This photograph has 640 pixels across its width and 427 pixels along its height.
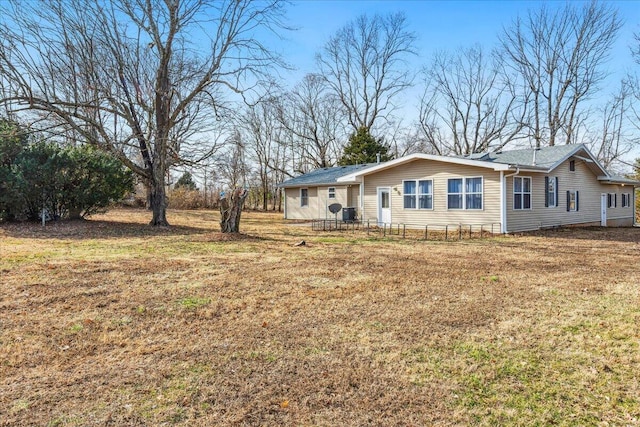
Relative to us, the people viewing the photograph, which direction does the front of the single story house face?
facing the viewer and to the left of the viewer

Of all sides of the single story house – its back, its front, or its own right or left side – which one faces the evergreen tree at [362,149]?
right

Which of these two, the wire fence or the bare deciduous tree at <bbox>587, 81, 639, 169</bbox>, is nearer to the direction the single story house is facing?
the wire fence

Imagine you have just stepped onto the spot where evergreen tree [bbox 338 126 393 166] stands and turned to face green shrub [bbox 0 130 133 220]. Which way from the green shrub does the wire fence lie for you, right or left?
left

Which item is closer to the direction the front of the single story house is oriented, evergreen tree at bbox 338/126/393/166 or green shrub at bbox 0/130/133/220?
the green shrub

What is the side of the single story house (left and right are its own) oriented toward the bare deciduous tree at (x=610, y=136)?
back

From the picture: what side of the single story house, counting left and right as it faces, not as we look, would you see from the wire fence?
front

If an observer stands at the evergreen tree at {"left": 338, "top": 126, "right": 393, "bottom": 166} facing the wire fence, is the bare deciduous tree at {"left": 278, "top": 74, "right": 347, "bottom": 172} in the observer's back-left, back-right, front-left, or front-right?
back-right

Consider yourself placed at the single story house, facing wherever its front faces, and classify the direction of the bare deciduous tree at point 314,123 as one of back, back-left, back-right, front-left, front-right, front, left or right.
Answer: right
